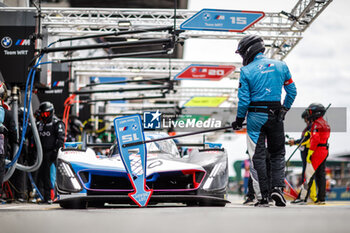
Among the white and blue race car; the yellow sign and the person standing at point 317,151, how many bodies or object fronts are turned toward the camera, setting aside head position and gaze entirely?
2

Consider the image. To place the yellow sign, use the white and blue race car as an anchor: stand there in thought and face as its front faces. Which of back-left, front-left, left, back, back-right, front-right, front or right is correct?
back

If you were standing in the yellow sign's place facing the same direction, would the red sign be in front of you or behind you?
in front

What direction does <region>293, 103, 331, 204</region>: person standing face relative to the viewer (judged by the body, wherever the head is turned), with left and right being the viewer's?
facing away from the viewer and to the left of the viewer

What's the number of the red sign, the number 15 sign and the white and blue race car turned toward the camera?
3

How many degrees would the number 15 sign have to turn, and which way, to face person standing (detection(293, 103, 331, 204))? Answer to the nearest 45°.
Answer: approximately 45° to its left

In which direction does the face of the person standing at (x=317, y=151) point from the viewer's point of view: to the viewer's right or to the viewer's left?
to the viewer's left

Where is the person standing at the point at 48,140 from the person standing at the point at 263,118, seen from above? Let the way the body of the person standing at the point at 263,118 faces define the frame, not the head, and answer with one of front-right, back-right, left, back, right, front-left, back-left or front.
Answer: front

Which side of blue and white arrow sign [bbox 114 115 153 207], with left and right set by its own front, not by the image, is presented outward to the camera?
front

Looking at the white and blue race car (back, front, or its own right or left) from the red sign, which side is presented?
back

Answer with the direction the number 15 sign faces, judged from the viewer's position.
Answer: facing the viewer

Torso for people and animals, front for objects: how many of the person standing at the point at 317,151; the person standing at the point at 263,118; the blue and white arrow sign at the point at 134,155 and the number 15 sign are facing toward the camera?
2

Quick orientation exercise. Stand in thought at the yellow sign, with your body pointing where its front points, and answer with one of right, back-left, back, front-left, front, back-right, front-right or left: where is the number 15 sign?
front
